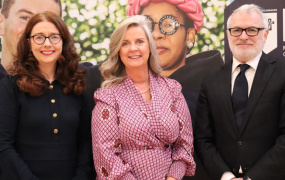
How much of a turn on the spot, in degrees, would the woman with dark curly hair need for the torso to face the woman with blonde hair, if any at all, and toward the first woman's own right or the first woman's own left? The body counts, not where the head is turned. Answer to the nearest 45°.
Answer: approximately 90° to the first woman's own left

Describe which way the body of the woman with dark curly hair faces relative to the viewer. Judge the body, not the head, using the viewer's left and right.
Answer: facing the viewer

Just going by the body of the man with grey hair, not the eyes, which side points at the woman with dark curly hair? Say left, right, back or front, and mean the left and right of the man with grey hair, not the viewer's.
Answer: right

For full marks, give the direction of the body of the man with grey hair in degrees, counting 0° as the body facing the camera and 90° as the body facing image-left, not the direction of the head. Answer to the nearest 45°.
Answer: approximately 0°

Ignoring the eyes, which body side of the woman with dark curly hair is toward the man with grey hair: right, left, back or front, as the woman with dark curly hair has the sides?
left

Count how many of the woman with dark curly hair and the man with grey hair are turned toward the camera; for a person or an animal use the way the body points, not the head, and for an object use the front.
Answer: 2

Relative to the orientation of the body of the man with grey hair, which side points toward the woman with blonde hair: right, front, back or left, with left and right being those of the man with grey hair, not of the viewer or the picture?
right
